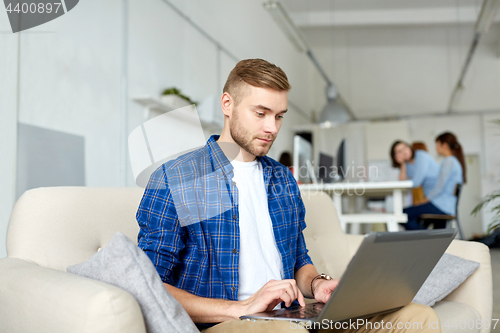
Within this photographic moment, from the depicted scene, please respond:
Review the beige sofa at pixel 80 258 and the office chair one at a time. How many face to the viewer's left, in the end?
1

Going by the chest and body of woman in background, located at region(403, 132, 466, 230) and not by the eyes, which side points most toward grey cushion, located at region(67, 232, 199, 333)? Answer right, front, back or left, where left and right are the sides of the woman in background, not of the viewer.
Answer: left

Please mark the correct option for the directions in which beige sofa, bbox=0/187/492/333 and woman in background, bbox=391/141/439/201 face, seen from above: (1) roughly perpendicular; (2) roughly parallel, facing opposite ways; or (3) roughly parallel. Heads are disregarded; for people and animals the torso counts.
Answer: roughly perpendicular

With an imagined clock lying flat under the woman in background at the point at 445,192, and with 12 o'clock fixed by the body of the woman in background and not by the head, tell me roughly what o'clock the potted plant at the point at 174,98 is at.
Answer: The potted plant is roughly at 11 o'clock from the woman in background.

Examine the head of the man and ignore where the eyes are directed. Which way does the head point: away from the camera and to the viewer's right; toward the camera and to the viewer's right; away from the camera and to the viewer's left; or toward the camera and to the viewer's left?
toward the camera and to the viewer's right

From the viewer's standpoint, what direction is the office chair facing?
to the viewer's left

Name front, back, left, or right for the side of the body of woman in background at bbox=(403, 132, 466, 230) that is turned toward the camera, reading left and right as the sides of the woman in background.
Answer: left

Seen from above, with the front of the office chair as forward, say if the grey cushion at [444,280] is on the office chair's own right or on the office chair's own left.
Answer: on the office chair's own left

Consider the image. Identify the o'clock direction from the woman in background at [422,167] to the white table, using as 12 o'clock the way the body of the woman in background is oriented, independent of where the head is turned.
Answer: The white table is roughly at 11 o'clock from the woman in background.

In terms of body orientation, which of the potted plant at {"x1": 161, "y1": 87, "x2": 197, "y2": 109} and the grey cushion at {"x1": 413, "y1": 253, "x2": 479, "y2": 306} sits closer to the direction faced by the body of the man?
the grey cushion

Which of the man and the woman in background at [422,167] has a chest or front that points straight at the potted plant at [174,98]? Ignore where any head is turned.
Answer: the woman in background

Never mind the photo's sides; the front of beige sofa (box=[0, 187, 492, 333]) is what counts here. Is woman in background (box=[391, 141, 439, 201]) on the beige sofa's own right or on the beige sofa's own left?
on the beige sofa's own left

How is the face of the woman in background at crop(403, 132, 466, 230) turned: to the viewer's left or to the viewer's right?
to the viewer's left

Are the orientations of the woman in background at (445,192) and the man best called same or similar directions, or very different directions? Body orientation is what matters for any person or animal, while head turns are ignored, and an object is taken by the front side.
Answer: very different directions

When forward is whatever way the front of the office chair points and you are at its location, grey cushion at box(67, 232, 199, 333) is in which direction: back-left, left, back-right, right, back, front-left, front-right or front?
left

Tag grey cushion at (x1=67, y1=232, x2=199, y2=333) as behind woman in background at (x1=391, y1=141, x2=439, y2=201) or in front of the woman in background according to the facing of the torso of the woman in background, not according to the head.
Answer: in front

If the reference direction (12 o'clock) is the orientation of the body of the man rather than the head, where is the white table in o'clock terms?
The white table is roughly at 8 o'clock from the man.
